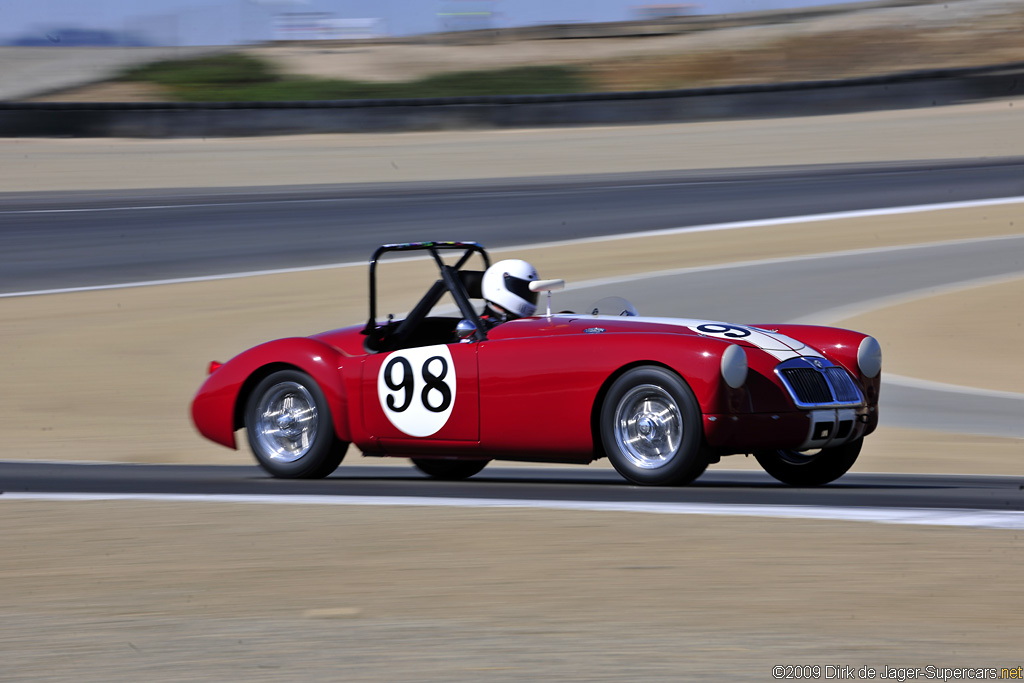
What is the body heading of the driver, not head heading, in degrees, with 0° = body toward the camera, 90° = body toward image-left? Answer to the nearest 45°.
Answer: approximately 270°

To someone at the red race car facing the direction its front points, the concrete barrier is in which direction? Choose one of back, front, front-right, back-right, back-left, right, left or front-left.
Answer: back-left

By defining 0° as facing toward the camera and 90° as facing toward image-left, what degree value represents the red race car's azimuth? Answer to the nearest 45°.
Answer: approximately 315°

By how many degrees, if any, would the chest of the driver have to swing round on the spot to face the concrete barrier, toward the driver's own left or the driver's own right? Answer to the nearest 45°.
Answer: approximately 90° to the driver's own left

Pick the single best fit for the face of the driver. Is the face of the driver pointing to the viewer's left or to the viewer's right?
to the viewer's right
